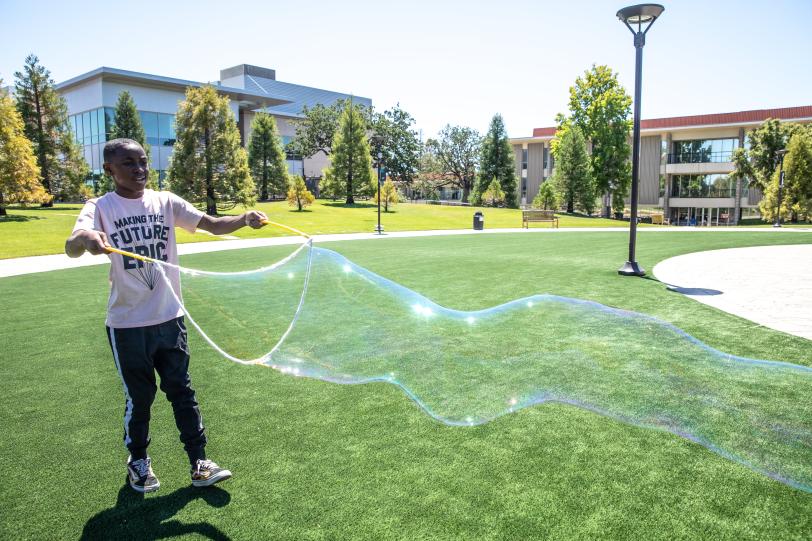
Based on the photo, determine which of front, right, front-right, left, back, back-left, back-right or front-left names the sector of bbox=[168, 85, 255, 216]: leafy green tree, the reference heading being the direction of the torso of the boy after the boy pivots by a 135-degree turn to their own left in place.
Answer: front

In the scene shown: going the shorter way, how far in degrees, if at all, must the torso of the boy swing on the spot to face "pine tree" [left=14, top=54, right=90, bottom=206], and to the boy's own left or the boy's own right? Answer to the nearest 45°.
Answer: approximately 135° to the boy's own left

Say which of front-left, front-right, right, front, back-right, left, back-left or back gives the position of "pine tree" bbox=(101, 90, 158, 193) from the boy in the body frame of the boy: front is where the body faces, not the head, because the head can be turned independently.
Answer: back-left

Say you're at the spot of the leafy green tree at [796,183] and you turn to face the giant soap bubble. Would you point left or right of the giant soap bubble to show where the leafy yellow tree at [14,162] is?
right

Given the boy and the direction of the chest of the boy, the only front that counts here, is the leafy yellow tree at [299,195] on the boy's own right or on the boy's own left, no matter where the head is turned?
on the boy's own left

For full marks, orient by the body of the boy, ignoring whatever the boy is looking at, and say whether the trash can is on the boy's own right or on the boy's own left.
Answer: on the boy's own left

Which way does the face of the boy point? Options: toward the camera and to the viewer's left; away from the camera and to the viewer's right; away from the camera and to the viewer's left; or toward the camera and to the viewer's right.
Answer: toward the camera and to the viewer's right

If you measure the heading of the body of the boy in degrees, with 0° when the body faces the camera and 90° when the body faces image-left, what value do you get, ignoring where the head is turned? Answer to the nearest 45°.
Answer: approximately 315°

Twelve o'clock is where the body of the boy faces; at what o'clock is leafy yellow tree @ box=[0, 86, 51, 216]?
The leafy yellow tree is roughly at 7 o'clock from the boy.

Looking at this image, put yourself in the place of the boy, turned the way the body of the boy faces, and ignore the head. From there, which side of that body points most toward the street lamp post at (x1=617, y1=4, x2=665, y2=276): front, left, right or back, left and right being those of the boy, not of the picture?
left

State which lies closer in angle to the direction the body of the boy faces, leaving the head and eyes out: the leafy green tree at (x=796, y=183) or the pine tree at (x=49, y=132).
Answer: the leafy green tree
